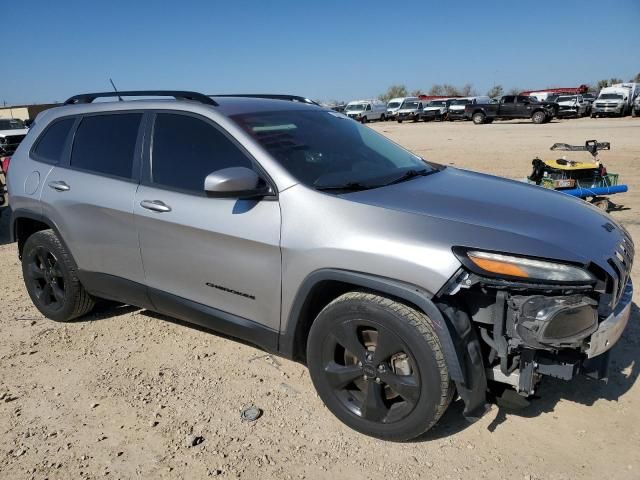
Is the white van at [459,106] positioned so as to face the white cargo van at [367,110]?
no

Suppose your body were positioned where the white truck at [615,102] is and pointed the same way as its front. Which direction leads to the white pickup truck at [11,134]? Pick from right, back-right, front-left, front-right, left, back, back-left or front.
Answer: front

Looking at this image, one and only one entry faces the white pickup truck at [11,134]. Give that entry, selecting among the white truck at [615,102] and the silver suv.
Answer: the white truck

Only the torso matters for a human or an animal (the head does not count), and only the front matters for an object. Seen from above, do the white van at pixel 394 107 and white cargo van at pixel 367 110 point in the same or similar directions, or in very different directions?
same or similar directions

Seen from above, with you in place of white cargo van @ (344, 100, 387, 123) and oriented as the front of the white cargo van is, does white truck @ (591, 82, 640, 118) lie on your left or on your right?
on your left

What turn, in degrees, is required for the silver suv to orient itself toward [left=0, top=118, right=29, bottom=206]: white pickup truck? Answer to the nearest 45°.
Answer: approximately 180°

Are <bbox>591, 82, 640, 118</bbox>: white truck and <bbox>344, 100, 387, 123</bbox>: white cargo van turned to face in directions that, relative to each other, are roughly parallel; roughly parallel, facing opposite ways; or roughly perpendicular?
roughly parallel

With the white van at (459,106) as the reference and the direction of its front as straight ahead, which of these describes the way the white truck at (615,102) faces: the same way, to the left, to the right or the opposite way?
the same way

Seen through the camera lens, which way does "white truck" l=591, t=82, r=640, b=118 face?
facing the viewer and to the left of the viewer

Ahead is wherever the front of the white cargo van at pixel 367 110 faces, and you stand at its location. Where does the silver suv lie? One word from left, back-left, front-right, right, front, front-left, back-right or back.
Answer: front-left

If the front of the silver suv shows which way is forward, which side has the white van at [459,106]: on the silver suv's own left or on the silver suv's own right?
on the silver suv's own left

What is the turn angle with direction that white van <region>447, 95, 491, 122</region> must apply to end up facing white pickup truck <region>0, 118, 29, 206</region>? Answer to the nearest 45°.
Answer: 0° — it already faces it

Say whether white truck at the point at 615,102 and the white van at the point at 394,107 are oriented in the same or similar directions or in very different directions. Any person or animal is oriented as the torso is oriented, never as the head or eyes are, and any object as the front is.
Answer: same or similar directions

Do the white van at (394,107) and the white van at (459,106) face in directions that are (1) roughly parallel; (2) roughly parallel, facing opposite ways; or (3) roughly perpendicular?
roughly parallel

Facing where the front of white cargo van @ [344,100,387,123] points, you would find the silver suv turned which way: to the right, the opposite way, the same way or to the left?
to the left

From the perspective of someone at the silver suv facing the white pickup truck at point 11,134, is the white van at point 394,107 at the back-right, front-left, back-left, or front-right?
front-right
